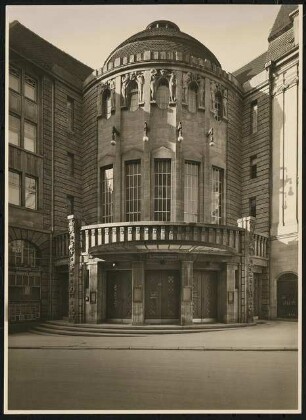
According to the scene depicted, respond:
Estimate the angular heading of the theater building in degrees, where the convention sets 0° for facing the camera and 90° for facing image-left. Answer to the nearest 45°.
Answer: approximately 0°
